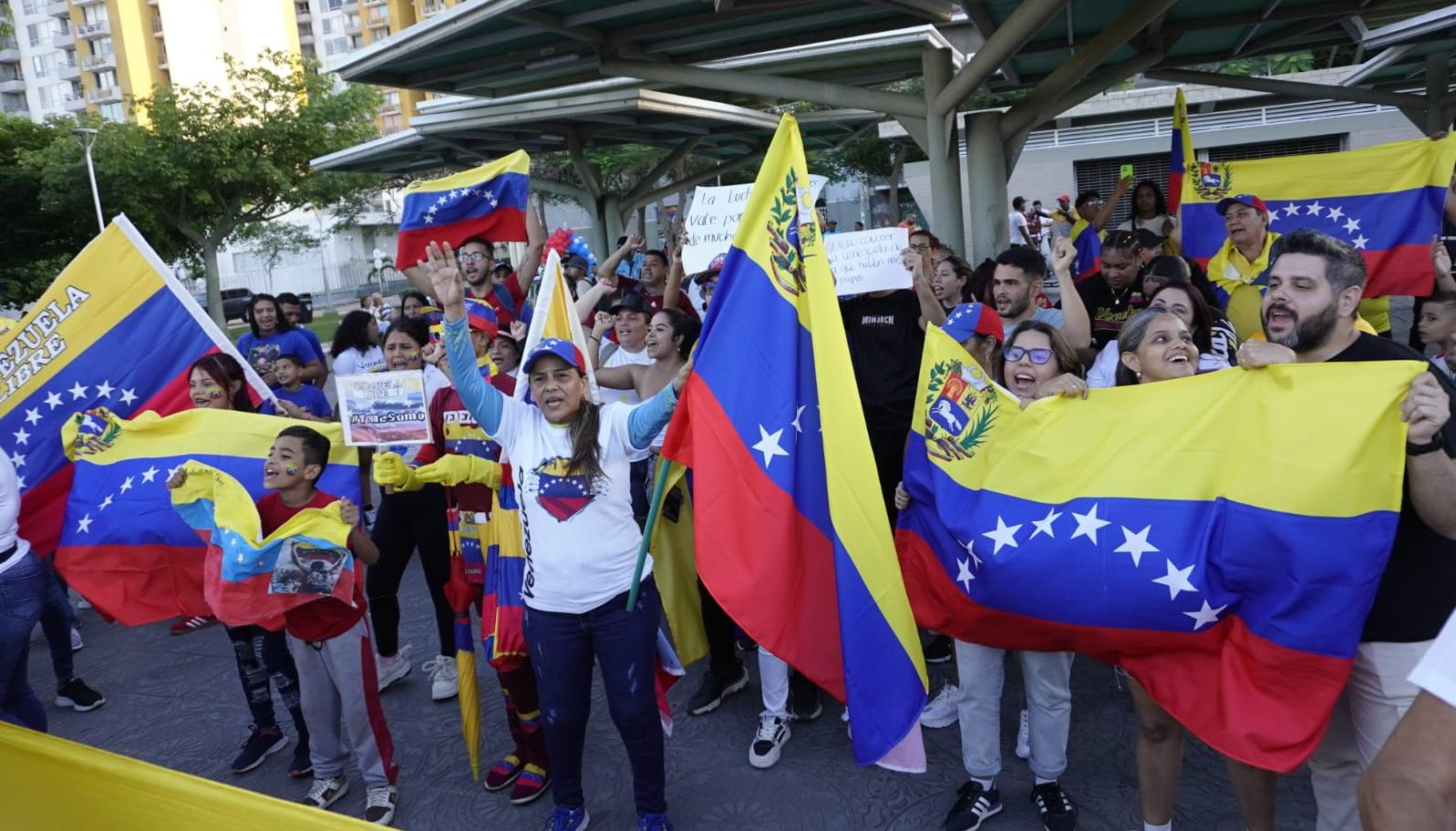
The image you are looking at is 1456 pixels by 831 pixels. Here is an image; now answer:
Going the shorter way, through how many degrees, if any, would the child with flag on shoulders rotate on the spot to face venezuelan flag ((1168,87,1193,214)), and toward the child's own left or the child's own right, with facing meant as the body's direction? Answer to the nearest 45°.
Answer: approximately 135° to the child's own left

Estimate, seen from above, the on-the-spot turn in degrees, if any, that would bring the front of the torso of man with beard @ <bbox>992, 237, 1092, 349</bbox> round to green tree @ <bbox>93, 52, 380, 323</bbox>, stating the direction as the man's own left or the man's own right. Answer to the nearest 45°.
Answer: approximately 90° to the man's own right

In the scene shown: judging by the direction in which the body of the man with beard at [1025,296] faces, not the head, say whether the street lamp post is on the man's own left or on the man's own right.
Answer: on the man's own right

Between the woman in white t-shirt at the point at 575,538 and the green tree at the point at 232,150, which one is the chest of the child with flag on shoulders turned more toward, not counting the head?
the woman in white t-shirt

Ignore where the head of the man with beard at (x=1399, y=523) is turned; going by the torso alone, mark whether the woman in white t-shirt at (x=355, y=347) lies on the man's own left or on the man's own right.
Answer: on the man's own right

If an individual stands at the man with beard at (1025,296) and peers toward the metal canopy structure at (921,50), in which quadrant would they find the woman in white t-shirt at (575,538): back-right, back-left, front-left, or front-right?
back-left

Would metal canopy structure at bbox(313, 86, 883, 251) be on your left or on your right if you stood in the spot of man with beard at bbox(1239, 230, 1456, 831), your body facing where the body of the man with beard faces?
on your right

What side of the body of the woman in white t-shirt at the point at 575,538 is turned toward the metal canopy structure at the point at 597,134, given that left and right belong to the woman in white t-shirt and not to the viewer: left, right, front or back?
back

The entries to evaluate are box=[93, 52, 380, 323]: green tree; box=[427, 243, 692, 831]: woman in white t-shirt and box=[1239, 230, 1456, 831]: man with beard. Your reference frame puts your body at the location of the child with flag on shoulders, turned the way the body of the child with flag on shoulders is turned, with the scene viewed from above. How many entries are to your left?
2
